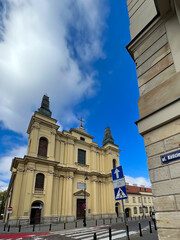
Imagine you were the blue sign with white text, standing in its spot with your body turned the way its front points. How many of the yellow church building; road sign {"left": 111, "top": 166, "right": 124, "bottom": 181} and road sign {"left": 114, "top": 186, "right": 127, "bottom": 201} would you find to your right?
3

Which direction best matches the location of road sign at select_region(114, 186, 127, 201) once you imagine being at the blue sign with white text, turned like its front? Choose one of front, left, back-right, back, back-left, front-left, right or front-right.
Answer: right

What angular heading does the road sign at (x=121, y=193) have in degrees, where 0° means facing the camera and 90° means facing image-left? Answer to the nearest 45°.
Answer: approximately 0°

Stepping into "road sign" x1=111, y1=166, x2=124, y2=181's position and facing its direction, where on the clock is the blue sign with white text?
The blue sign with white text is roughly at 11 o'clock from the road sign.

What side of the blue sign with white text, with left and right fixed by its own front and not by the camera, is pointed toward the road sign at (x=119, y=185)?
right

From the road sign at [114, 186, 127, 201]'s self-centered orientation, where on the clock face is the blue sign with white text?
The blue sign with white text is roughly at 11 o'clock from the road sign.

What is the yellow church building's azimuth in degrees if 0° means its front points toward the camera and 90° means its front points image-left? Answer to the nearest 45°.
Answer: approximately 315°

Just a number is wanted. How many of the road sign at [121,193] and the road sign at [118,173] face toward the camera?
2

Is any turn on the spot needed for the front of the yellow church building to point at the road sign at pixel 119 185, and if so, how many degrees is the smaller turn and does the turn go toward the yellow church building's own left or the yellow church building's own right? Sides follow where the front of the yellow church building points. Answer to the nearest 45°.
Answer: approximately 45° to the yellow church building's own right

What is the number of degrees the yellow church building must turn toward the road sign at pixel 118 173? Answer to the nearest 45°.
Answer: approximately 45° to its right
